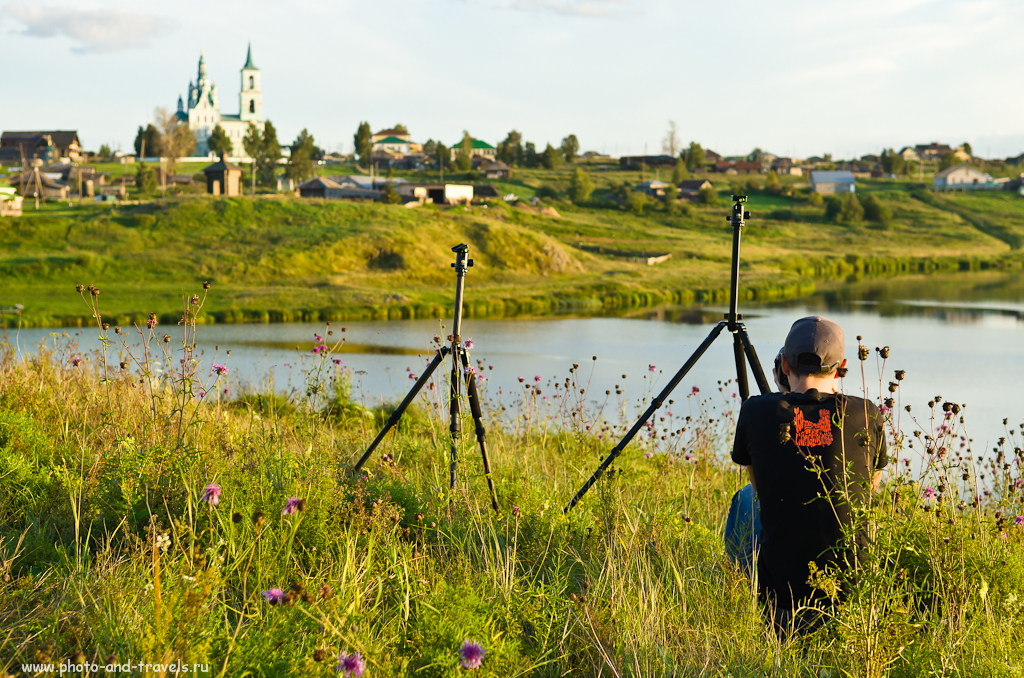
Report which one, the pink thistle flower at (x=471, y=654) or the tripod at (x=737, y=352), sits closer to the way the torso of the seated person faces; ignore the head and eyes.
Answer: the tripod

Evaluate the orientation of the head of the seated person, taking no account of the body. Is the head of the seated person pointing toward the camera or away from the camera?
away from the camera

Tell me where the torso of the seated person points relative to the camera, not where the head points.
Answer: away from the camera

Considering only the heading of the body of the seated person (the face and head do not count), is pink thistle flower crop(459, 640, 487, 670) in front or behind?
behind

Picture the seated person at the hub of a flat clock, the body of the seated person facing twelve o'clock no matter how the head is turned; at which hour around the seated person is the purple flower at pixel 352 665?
The purple flower is roughly at 7 o'clock from the seated person.

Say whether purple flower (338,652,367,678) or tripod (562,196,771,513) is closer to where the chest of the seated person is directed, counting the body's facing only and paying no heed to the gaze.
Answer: the tripod

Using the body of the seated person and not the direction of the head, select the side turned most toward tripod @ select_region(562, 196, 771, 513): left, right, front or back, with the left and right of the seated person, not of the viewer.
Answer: front
